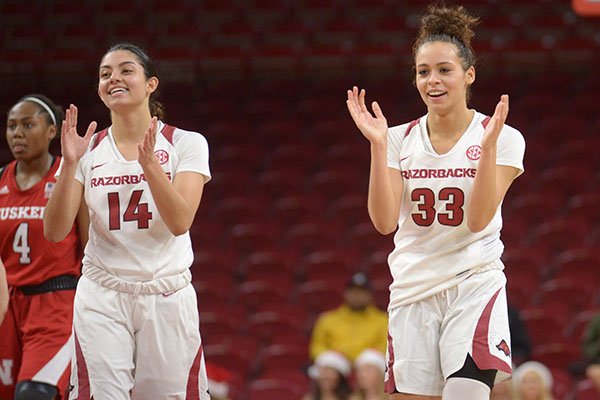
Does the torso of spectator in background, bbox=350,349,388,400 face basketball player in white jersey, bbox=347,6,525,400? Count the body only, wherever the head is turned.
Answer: yes

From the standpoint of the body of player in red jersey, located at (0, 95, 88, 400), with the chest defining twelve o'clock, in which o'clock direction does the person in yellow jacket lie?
The person in yellow jacket is roughly at 6 o'clock from the player in red jersey.

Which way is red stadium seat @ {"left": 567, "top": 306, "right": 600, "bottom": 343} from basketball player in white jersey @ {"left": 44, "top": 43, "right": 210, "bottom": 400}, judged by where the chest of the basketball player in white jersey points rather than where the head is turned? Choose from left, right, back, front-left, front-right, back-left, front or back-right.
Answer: back-left

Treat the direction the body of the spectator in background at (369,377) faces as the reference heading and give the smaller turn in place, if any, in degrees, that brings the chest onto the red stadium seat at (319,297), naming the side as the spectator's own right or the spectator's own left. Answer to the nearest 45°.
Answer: approximately 180°

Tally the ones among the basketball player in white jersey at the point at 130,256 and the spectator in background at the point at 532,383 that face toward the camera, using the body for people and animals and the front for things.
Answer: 2

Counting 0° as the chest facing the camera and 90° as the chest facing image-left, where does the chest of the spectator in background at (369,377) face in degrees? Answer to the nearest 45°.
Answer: approximately 0°

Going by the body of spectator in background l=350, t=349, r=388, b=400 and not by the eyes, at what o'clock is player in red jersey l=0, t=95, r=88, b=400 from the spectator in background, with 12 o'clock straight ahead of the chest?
The player in red jersey is roughly at 1 o'clock from the spectator in background.

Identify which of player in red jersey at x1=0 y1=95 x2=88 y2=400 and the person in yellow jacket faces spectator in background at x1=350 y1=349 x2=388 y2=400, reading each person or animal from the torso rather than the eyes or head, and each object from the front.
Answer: the person in yellow jacket

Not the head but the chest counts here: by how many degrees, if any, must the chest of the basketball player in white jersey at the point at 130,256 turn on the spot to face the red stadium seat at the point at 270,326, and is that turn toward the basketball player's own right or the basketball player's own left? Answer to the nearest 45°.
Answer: approximately 180°

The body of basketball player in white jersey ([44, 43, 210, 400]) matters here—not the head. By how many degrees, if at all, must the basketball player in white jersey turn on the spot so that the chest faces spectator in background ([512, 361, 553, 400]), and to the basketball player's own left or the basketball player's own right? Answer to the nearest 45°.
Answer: approximately 135° to the basketball player's own left

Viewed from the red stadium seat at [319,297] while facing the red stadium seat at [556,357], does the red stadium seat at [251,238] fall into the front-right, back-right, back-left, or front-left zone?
back-left
